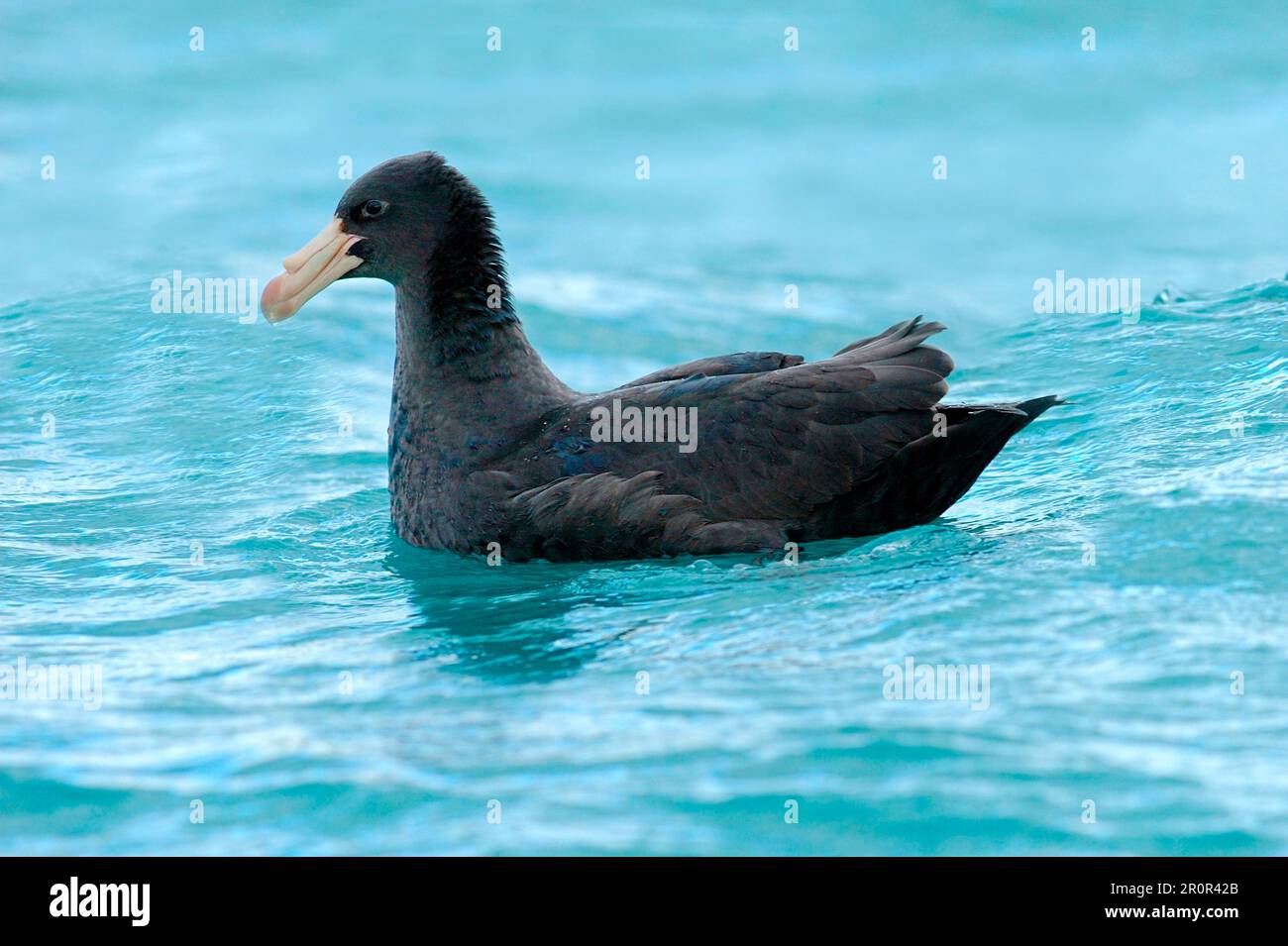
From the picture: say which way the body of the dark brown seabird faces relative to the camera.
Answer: to the viewer's left
